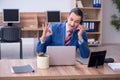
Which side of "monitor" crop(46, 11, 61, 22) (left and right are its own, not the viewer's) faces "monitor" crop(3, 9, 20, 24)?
right

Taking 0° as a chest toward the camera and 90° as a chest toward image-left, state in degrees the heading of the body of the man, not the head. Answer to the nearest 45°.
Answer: approximately 0°

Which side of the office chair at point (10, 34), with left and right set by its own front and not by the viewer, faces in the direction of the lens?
back

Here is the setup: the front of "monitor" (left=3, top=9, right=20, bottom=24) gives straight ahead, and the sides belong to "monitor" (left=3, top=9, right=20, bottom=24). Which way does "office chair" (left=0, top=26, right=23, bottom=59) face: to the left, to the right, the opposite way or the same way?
the opposite way

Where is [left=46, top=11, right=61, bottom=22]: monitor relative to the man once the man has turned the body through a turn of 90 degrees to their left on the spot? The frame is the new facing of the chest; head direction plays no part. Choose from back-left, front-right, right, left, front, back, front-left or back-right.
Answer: left

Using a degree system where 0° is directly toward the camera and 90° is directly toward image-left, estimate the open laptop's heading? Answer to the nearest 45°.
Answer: approximately 180°
